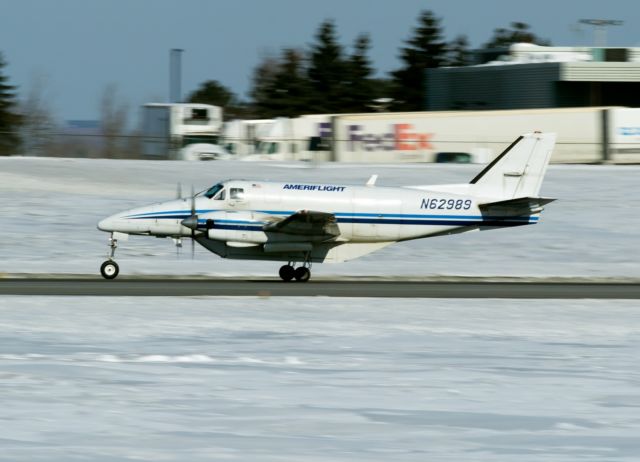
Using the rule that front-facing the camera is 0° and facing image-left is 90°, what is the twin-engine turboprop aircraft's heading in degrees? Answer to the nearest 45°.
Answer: approximately 90°
